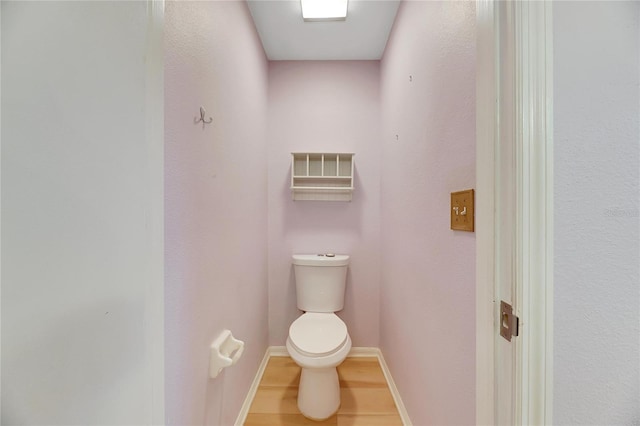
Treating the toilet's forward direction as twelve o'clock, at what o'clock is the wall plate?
The wall plate is roughly at 11 o'clock from the toilet.

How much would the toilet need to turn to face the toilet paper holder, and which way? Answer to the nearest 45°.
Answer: approximately 45° to its right

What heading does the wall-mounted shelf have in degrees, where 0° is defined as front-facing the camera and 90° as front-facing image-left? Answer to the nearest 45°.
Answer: approximately 0°

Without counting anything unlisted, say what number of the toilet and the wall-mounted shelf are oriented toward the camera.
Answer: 2

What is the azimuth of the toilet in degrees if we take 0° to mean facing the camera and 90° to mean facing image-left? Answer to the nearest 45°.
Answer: approximately 0°

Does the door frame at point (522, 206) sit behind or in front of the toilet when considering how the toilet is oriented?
in front
